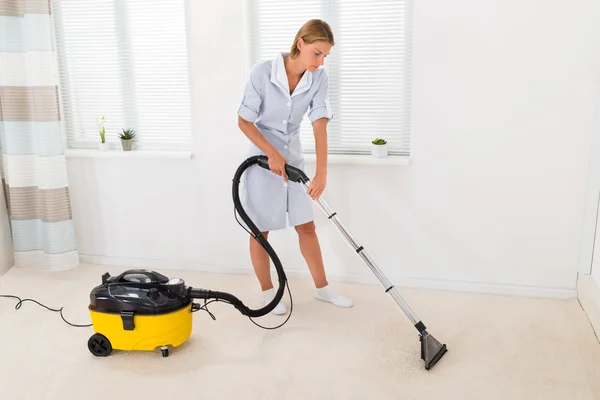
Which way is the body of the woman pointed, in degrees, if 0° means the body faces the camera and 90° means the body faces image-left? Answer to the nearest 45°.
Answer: approximately 315°

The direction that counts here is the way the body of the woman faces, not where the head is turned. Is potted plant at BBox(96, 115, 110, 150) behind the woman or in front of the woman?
behind

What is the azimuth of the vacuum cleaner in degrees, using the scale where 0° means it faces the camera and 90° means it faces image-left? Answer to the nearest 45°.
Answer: approximately 270°

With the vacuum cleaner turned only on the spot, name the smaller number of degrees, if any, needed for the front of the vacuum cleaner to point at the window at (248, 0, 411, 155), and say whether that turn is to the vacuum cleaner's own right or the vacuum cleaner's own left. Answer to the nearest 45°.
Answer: approximately 45° to the vacuum cleaner's own left

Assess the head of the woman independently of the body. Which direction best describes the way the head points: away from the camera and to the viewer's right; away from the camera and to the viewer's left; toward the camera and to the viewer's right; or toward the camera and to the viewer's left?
toward the camera and to the viewer's right

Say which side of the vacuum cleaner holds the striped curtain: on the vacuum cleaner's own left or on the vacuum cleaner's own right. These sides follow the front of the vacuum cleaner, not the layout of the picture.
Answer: on the vacuum cleaner's own left

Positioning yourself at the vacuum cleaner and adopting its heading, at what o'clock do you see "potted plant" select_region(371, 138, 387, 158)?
The potted plant is roughly at 11 o'clock from the vacuum cleaner.

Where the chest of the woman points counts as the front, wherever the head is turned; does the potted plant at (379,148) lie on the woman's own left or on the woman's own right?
on the woman's own left

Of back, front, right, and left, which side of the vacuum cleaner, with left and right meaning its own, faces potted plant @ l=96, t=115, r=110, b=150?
left
